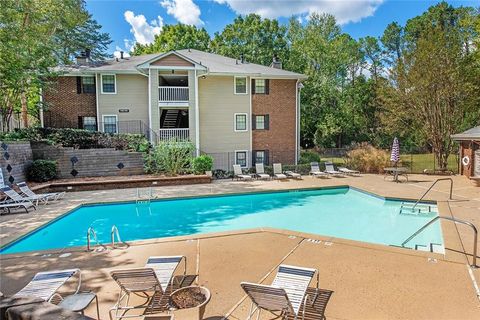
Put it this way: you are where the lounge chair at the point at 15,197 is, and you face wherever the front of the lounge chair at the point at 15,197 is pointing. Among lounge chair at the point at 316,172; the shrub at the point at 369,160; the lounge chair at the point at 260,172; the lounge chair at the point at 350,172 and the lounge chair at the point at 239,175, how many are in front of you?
5

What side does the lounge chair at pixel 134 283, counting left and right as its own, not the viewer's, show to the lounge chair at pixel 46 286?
left

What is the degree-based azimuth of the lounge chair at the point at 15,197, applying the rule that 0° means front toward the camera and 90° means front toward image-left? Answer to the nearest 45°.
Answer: approximately 270°

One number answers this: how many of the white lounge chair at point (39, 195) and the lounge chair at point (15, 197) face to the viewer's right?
2

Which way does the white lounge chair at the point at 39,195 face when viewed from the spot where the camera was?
facing to the right of the viewer

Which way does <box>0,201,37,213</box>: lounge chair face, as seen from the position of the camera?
facing to the right of the viewer

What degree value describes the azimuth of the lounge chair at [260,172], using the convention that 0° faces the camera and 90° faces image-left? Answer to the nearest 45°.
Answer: approximately 315°

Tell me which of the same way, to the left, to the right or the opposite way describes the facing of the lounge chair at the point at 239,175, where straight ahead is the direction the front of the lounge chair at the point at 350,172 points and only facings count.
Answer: the same way

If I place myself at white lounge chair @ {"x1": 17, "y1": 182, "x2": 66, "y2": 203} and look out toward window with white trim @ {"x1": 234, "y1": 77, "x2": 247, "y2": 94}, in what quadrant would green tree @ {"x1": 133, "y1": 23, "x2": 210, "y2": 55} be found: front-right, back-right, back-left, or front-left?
front-left

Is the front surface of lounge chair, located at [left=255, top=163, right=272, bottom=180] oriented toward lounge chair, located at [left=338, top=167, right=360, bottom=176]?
no

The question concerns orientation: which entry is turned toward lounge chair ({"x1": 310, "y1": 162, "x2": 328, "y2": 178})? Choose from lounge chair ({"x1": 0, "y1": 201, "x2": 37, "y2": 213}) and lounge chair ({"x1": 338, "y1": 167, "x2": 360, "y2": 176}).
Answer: lounge chair ({"x1": 0, "y1": 201, "x2": 37, "y2": 213})

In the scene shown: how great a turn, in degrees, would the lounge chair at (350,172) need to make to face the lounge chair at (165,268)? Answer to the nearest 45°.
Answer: approximately 45° to its right

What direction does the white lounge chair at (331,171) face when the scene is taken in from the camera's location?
facing the viewer and to the right of the viewer

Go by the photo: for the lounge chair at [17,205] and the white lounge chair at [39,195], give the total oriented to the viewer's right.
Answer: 2

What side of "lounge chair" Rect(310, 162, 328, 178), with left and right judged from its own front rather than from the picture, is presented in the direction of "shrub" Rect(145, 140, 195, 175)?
right

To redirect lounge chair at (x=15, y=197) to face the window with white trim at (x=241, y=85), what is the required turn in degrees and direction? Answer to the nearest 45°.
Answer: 0° — it already faces it
